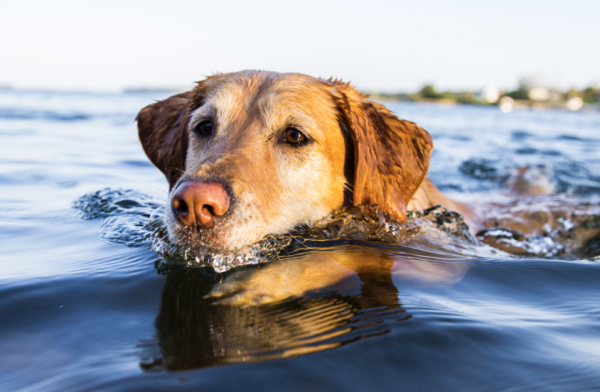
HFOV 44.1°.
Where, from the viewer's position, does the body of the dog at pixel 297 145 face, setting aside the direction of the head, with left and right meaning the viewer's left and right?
facing the viewer and to the left of the viewer
